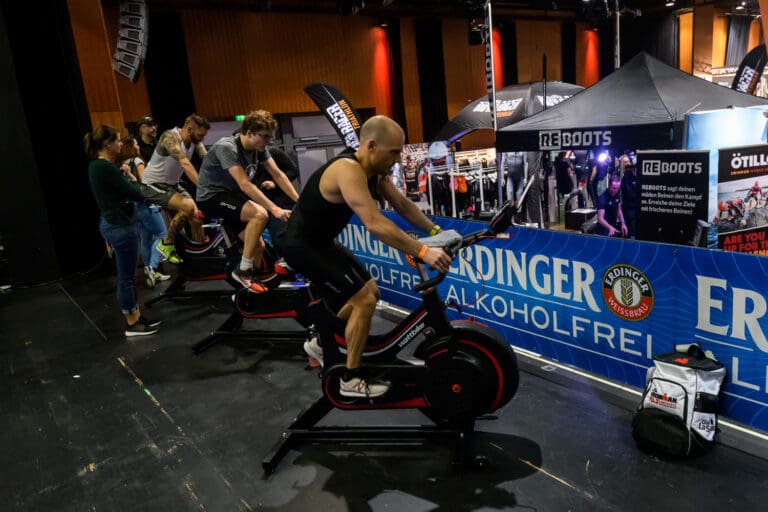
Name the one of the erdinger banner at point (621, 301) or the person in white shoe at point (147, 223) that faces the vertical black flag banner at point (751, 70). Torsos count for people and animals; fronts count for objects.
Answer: the person in white shoe

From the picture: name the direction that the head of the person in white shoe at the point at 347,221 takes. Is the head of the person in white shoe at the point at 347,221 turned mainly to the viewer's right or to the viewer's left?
to the viewer's right

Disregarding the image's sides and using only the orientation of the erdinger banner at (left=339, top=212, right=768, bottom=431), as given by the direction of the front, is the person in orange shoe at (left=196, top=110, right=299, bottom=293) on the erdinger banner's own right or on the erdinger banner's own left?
on the erdinger banner's own right

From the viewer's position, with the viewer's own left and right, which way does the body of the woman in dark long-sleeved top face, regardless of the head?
facing to the right of the viewer

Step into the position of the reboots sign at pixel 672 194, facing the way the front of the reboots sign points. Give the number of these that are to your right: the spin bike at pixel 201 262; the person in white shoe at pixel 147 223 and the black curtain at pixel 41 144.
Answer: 3

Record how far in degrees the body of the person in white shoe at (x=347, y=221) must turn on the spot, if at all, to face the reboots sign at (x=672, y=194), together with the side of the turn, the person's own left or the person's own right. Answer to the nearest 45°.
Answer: approximately 45° to the person's own left

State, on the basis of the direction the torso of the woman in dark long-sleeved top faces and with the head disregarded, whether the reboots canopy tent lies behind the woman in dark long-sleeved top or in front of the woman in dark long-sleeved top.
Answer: in front

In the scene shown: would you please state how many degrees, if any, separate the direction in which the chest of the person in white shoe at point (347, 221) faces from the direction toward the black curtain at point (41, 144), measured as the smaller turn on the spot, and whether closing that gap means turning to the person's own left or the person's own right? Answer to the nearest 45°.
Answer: approximately 135° to the person's own left

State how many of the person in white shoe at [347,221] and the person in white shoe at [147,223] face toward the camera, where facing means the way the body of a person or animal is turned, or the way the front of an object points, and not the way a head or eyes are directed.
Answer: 0

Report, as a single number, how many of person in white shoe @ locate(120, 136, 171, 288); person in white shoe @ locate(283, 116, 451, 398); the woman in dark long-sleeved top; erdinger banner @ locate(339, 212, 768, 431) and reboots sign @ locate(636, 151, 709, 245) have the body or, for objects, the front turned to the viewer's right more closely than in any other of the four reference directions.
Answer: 3

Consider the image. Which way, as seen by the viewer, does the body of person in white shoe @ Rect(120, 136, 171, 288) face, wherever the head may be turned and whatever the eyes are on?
to the viewer's right

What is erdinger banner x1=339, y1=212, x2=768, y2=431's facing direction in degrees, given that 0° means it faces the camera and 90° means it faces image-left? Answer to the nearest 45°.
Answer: approximately 45°

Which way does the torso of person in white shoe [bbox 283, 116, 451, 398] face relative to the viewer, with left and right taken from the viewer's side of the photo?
facing to the right of the viewer

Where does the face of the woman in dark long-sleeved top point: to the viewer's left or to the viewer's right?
to the viewer's right

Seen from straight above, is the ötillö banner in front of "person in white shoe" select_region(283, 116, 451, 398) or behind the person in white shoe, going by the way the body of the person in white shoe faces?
in front

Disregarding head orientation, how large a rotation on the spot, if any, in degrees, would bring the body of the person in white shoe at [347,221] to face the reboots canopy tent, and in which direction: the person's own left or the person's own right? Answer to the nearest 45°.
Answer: approximately 45° to the person's own left
